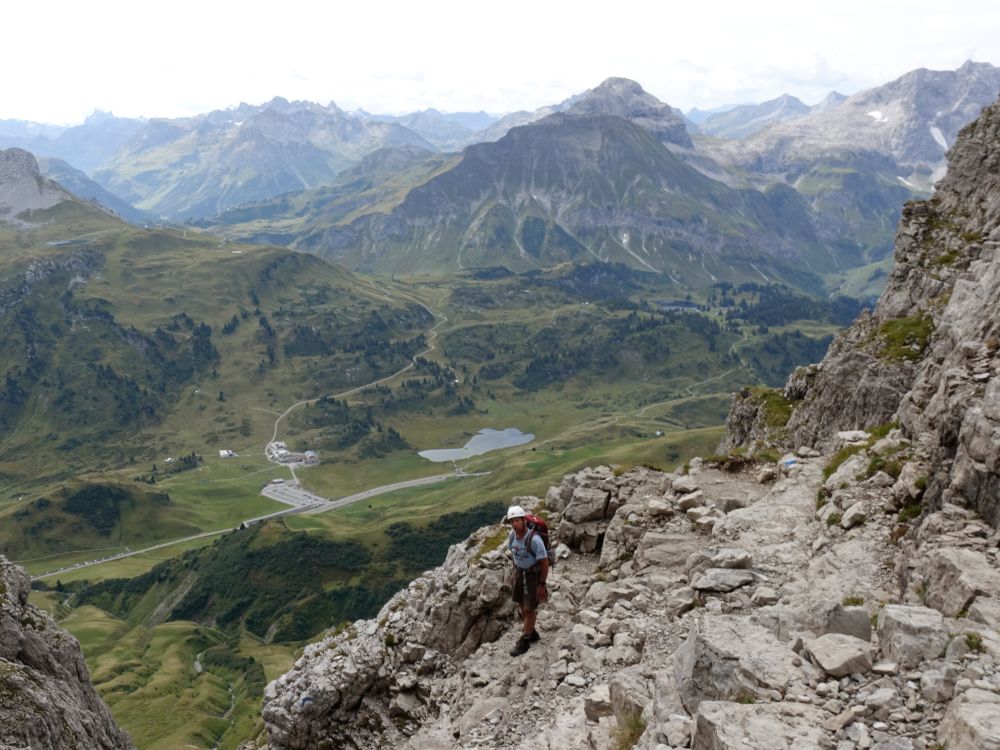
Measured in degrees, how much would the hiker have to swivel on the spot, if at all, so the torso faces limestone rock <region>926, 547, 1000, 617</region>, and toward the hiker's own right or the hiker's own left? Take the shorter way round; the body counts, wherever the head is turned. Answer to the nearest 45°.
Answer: approximately 90° to the hiker's own left

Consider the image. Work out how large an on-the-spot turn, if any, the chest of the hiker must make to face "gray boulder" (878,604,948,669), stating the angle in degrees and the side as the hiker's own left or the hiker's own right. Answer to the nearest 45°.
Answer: approximately 90° to the hiker's own left

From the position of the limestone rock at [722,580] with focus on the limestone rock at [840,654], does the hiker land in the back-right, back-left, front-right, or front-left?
back-right

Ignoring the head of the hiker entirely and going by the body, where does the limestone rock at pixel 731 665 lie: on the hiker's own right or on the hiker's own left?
on the hiker's own left

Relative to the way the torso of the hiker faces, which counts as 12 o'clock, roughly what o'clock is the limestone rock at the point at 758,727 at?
The limestone rock is roughly at 10 o'clock from the hiker.

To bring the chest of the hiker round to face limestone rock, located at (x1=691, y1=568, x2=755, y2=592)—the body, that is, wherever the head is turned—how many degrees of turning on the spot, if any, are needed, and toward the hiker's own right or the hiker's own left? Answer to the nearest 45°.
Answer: approximately 90° to the hiker's own left

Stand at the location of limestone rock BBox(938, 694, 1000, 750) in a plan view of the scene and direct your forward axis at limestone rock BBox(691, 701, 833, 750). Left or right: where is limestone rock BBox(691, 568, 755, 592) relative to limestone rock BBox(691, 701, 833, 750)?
right

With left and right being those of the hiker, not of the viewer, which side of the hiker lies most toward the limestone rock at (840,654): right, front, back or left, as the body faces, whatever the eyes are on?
left

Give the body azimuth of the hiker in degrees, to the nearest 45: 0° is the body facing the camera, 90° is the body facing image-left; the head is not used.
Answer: approximately 45°
